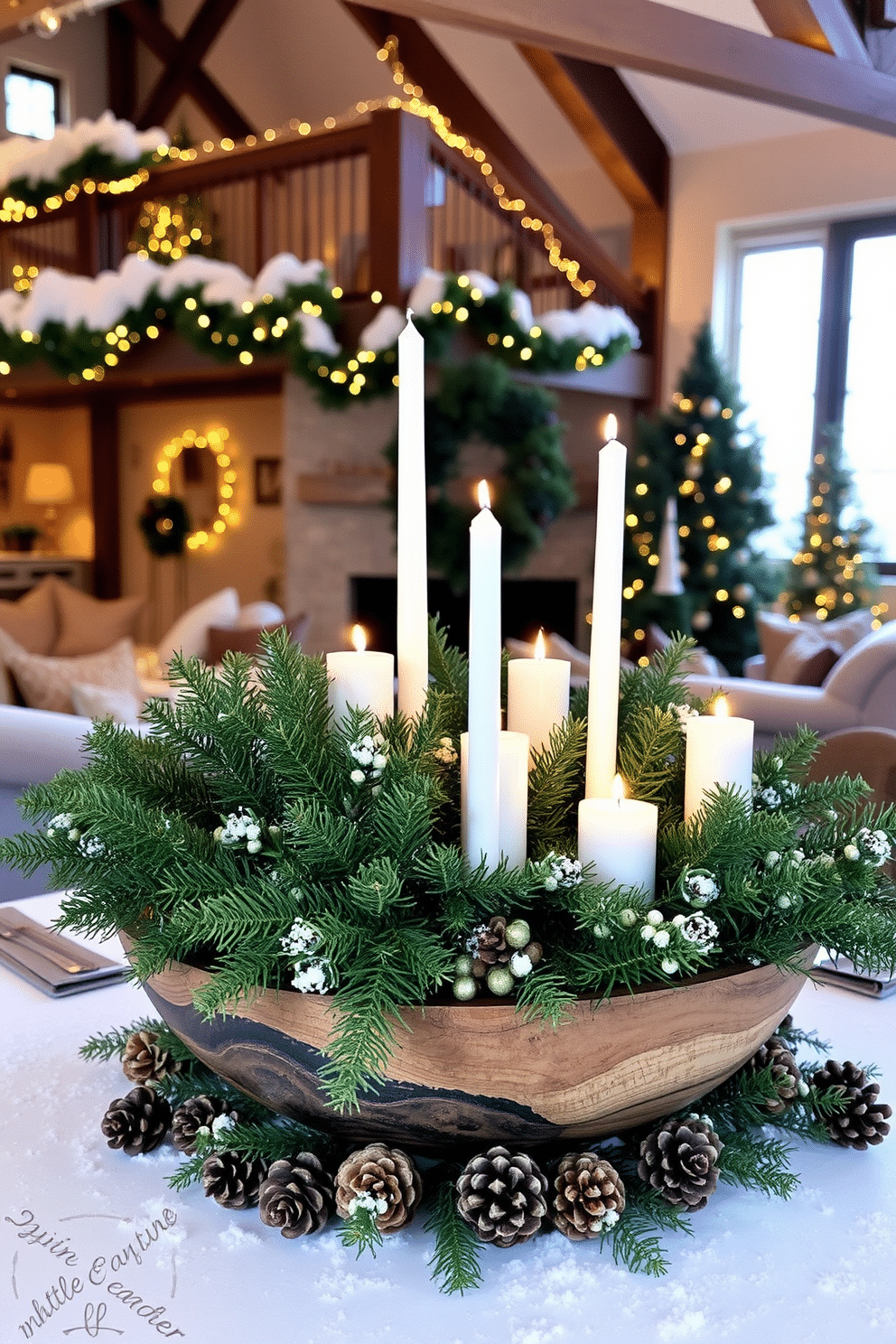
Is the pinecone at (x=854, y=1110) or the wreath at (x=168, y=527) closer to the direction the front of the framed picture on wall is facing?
the pinecone

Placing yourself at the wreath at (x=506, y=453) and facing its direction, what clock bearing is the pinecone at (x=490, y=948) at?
The pinecone is roughly at 12 o'clock from the wreath.

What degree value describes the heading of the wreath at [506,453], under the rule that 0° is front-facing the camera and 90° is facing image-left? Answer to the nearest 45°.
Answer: approximately 0°

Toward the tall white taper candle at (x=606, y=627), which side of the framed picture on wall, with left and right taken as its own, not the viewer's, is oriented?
front

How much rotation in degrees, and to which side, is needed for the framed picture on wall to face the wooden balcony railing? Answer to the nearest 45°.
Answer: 0° — it already faces it

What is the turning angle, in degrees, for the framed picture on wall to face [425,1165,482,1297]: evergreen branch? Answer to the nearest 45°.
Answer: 0° — it already faces it

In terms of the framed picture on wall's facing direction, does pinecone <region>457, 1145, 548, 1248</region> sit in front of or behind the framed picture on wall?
in front

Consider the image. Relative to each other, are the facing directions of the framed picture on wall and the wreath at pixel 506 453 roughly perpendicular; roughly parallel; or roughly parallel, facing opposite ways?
roughly parallel

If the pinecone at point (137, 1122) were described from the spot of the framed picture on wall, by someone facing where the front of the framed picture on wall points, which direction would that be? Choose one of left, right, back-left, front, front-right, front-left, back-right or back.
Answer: front

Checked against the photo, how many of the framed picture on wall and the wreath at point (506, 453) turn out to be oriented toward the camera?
2

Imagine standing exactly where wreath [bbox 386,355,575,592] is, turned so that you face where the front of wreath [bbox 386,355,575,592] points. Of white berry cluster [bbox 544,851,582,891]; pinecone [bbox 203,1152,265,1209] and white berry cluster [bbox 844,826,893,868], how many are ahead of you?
3

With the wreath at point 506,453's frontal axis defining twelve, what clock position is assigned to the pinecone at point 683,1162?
The pinecone is roughly at 12 o'clock from the wreath.

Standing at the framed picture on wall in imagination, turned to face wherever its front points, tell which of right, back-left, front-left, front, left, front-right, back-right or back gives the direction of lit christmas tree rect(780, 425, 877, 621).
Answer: front-left

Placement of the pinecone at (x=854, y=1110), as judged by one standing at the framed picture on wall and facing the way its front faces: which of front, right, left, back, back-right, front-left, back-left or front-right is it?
front

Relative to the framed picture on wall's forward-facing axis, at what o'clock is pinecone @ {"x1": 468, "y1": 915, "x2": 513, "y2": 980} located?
The pinecone is roughly at 12 o'clock from the framed picture on wall.

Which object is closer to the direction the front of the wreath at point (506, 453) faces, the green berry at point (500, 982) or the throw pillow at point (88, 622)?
the green berry

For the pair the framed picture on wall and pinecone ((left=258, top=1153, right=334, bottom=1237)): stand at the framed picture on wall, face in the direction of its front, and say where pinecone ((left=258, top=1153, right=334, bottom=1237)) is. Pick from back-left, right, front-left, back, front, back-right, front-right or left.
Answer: front

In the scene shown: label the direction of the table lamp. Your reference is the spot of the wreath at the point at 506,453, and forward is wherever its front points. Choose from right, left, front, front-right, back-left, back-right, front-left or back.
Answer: back-right

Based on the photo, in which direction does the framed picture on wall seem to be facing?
toward the camera

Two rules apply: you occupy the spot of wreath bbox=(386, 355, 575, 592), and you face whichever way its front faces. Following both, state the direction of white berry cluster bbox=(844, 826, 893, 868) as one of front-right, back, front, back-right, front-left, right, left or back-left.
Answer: front

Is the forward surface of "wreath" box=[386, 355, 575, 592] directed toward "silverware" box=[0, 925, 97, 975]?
yes

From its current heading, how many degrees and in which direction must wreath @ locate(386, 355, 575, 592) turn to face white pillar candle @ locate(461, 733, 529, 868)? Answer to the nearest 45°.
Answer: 0° — it already faces it
